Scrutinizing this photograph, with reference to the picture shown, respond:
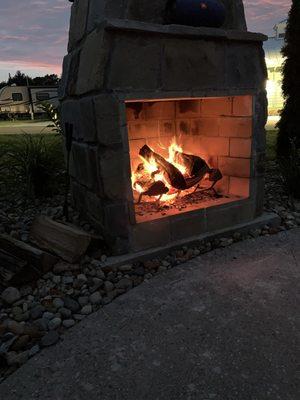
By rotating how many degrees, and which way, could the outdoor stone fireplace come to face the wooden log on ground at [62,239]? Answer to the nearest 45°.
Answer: approximately 90° to its right

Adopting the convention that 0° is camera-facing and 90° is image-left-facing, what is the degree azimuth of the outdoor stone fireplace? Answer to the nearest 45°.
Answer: approximately 315°

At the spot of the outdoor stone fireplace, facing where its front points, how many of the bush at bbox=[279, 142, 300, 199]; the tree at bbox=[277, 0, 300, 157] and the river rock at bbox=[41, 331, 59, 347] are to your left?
2

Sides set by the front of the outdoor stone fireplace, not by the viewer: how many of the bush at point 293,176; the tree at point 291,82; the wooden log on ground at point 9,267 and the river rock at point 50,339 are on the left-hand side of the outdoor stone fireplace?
2

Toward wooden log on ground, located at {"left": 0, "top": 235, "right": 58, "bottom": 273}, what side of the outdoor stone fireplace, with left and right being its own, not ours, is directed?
right

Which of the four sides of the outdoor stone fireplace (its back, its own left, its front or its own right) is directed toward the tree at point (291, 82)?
left

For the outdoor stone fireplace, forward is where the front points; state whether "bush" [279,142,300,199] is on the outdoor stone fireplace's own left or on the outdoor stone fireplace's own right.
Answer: on the outdoor stone fireplace's own left

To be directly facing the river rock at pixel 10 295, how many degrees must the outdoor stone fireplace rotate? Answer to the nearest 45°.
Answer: approximately 90° to its right

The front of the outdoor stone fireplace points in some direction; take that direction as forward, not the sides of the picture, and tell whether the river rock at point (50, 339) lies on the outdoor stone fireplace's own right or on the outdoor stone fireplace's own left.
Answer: on the outdoor stone fireplace's own right
